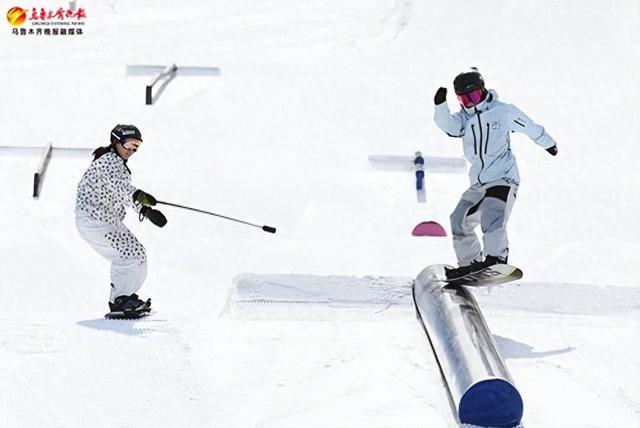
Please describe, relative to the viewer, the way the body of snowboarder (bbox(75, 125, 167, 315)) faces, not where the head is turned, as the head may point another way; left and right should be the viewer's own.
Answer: facing to the right of the viewer

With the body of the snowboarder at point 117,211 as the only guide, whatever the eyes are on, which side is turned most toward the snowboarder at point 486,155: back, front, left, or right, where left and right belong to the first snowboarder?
front

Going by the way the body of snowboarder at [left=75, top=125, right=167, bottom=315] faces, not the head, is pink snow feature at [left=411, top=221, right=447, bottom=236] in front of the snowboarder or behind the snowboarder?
in front

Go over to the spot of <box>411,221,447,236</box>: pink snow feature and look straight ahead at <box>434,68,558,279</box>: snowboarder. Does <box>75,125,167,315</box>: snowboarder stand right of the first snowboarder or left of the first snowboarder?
right

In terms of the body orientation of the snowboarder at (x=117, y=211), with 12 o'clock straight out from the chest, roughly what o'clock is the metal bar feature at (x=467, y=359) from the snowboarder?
The metal bar feature is roughly at 1 o'clock from the snowboarder.

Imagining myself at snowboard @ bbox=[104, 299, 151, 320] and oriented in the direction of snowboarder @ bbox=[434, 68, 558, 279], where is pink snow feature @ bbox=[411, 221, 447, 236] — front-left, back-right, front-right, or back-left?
front-left

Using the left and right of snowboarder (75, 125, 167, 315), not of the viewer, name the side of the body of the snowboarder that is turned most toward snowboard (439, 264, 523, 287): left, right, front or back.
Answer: front
